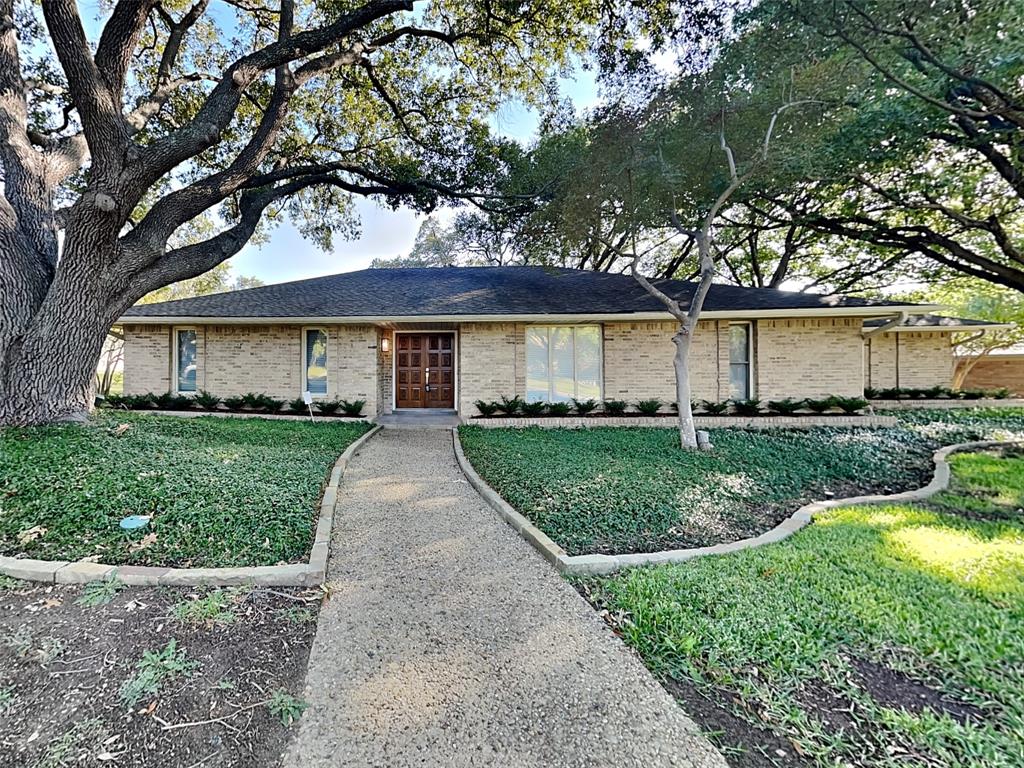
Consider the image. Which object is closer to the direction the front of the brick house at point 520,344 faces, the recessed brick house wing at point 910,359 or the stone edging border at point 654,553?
the stone edging border

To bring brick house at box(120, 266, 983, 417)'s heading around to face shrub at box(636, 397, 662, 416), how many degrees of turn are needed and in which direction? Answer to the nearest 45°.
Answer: approximately 90° to its left

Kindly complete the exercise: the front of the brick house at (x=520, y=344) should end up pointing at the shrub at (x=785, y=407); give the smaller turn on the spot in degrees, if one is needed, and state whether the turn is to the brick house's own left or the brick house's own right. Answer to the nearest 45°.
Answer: approximately 90° to the brick house's own left

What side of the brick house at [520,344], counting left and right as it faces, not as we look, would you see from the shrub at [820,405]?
left

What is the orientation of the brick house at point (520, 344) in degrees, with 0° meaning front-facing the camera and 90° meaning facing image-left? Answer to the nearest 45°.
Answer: approximately 0°

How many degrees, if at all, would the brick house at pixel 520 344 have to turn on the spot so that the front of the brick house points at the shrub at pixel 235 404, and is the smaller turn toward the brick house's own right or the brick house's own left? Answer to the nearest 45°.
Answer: approximately 90° to the brick house's own right

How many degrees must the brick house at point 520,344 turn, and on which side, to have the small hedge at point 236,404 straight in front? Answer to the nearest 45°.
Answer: approximately 90° to its right
